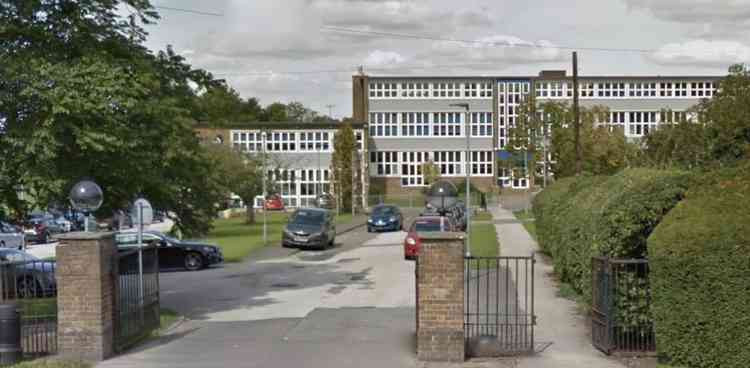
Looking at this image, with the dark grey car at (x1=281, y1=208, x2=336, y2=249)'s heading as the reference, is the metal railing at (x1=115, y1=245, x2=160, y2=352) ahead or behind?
ahead

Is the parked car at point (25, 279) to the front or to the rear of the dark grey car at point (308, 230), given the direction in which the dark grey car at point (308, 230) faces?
to the front

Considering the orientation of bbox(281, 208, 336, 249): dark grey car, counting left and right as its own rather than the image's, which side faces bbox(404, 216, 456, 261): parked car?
left

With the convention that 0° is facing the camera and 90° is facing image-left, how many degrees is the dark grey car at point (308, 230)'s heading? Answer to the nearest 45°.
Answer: approximately 45°

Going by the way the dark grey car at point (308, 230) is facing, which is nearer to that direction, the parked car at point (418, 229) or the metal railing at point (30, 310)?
the metal railing

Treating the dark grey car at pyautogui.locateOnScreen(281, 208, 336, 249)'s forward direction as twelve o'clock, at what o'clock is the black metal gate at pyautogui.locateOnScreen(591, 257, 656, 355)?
The black metal gate is roughly at 10 o'clock from the dark grey car.

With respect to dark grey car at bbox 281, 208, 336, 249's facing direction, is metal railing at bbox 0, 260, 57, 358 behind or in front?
in front

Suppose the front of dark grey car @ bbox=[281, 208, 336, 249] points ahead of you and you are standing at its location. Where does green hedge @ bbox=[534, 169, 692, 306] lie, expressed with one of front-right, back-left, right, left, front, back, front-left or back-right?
front-left

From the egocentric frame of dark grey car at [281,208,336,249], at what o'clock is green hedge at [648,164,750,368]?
The green hedge is roughly at 10 o'clock from the dark grey car.
